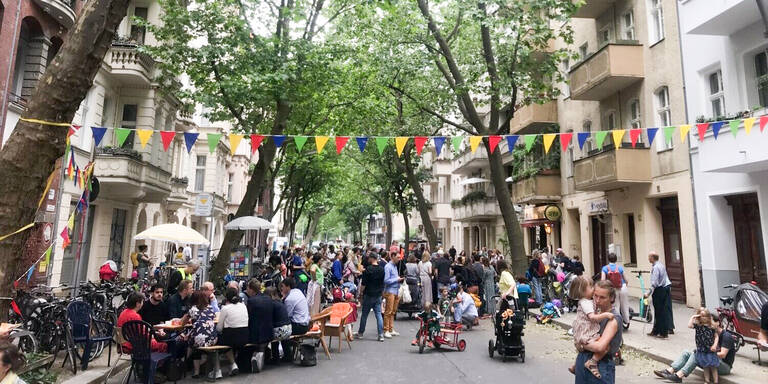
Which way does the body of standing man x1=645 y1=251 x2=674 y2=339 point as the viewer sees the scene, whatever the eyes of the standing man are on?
to the viewer's left

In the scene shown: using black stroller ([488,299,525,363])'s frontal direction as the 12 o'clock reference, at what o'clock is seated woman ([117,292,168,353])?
The seated woman is roughly at 2 o'clock from the black stroller.

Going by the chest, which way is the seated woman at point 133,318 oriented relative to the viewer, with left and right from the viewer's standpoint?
facing to the right of the viewer

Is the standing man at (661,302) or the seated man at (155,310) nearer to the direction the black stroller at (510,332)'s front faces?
the seated man

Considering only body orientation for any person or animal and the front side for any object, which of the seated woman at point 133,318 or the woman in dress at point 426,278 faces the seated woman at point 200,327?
the seated woman at point 133,318

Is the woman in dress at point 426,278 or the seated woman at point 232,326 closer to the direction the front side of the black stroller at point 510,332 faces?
the seated woman

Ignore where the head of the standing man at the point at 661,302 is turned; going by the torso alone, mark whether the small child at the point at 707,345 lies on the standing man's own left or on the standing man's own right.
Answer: on the standing man's own left

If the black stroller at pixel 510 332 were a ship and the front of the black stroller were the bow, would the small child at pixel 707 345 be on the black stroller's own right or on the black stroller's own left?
on the black stroller's own left

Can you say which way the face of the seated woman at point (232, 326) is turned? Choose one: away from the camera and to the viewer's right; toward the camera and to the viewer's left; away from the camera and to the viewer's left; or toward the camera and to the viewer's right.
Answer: away from the camera and to the viewer's left
